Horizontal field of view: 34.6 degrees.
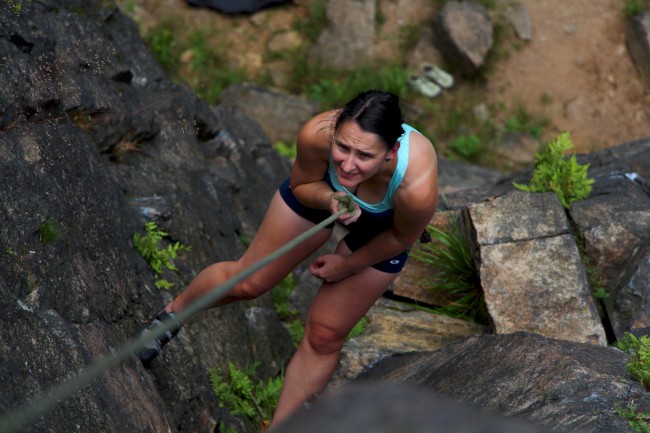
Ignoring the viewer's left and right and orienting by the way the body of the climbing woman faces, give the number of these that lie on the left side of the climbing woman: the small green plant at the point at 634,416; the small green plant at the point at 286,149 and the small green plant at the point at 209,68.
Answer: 1

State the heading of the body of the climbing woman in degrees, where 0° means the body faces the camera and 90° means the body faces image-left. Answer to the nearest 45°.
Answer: approximately 45°

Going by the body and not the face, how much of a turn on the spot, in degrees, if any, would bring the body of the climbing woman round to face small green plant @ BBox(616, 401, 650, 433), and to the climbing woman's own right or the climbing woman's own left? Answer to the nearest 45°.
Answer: approximately 90° to the climbing woman's own left

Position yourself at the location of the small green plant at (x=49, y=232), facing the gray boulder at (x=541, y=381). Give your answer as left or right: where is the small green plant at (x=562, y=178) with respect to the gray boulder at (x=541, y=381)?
left

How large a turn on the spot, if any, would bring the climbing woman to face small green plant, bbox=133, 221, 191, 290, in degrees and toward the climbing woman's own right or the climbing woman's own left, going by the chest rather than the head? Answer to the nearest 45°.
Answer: approximately 90° to the climbing woman's own right

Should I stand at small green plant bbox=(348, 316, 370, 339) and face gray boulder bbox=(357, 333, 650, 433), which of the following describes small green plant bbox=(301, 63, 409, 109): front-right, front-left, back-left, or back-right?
back-left

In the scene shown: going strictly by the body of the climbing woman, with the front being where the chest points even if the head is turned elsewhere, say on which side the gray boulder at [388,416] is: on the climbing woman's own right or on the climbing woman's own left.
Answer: on the climbing woman's own left

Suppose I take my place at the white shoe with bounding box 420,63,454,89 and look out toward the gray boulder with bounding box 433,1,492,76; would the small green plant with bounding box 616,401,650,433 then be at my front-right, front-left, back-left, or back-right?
back-right
